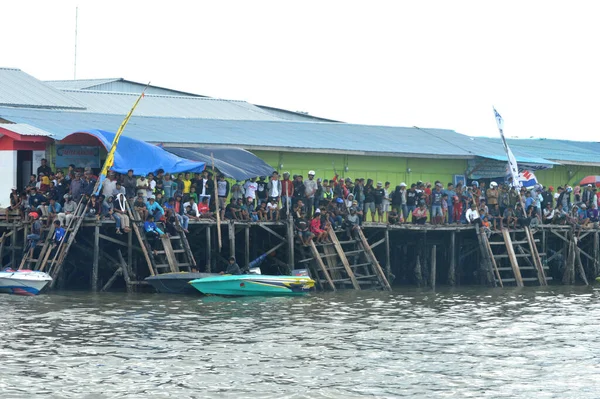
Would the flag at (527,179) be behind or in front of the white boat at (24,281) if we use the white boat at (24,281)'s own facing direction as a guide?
in front

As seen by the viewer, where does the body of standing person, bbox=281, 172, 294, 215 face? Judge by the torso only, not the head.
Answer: toward the camera

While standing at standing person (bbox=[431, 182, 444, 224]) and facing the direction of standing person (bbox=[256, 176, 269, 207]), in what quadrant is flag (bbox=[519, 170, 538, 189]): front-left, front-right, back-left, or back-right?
back-right

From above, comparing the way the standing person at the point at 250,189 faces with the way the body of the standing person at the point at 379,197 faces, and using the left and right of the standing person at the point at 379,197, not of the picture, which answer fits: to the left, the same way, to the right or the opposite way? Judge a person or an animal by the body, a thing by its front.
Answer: the same way

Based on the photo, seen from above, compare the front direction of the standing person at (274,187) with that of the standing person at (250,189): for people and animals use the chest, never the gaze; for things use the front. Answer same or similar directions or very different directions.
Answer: same or similar directions

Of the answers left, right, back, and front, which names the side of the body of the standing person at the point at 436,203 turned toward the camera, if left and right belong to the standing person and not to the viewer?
front

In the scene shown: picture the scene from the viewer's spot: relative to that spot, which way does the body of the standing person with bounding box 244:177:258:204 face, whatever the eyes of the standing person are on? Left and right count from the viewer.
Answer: facing the viewer

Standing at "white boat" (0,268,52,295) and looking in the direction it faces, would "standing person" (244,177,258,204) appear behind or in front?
in front

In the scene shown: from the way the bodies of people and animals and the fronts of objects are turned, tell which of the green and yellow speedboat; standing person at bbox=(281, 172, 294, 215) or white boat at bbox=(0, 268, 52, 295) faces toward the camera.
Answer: the standing person
